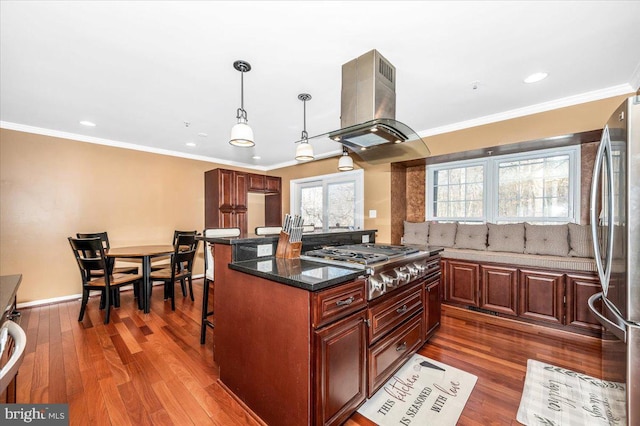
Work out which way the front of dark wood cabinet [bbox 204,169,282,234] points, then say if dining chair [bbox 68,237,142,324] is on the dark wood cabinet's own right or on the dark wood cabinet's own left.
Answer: on the dark wood cabinet's own right

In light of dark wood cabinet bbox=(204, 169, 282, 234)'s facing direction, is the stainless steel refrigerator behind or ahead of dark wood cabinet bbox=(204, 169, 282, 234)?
ahead

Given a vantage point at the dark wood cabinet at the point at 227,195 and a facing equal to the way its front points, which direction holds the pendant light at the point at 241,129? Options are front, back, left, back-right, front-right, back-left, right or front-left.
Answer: front-right

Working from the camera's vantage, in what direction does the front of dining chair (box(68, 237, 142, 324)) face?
facing away from the viewer and to the right of the viewer

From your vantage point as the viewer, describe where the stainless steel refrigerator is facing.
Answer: facing to the left of the viewer

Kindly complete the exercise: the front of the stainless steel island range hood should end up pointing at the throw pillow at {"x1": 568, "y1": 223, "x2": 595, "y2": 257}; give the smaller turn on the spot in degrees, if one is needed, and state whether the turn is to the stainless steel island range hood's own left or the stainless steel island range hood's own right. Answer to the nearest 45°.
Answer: approximately 90° to the stainless steel island range hood's own left

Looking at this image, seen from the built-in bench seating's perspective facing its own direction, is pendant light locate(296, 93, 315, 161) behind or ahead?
ahead
